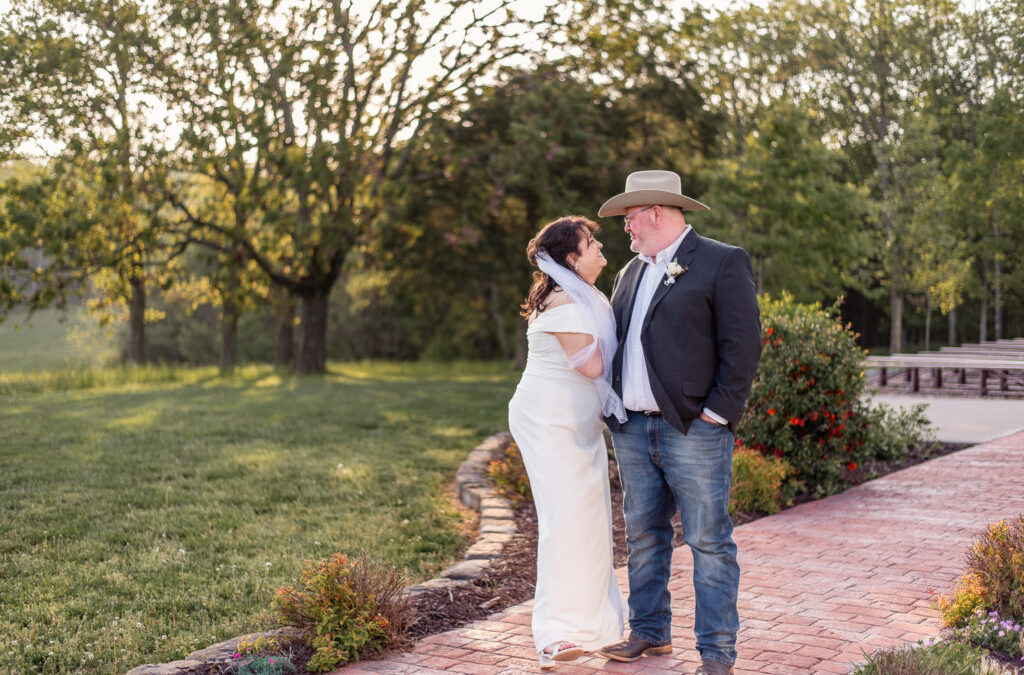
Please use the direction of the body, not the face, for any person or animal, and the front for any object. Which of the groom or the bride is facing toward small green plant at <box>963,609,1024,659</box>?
the bride

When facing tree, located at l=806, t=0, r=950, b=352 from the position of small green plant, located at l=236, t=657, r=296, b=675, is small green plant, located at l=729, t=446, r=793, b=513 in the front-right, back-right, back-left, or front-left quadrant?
front-right

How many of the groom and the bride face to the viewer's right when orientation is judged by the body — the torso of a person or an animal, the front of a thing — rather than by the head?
1

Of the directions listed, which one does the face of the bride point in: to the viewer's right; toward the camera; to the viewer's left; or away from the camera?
to the viewer's right

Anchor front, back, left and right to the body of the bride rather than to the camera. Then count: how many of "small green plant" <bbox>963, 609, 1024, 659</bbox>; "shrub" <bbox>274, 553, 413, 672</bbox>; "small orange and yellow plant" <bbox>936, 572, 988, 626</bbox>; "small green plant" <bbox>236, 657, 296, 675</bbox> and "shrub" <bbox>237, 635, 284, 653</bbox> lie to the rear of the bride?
3

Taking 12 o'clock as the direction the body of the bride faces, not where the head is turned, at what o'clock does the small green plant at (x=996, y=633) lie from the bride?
The small green plant is roughly at 12 o'clock from the bride.

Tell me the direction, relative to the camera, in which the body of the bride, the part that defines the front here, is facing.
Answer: to the viewer's right

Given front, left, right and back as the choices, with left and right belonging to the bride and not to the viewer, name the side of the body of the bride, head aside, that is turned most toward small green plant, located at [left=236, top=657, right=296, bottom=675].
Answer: back

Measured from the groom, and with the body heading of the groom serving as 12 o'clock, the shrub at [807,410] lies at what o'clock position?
The shrub is roughly at 5 o'clock from the groom.

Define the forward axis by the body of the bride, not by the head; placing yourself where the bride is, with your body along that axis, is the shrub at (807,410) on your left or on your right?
on your left

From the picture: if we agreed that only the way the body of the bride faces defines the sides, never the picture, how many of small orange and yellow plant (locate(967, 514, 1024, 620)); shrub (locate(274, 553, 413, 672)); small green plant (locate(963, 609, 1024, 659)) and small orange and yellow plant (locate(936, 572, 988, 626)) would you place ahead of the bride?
3

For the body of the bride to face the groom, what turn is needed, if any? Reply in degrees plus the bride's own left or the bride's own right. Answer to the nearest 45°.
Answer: approximately 45° to the bride's own right

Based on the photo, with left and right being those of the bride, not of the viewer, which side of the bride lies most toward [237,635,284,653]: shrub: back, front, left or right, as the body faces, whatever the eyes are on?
back

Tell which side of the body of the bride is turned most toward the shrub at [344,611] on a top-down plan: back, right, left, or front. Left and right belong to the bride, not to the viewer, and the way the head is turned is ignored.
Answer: back

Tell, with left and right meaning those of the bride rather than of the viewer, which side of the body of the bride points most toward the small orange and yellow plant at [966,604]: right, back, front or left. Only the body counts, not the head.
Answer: front
